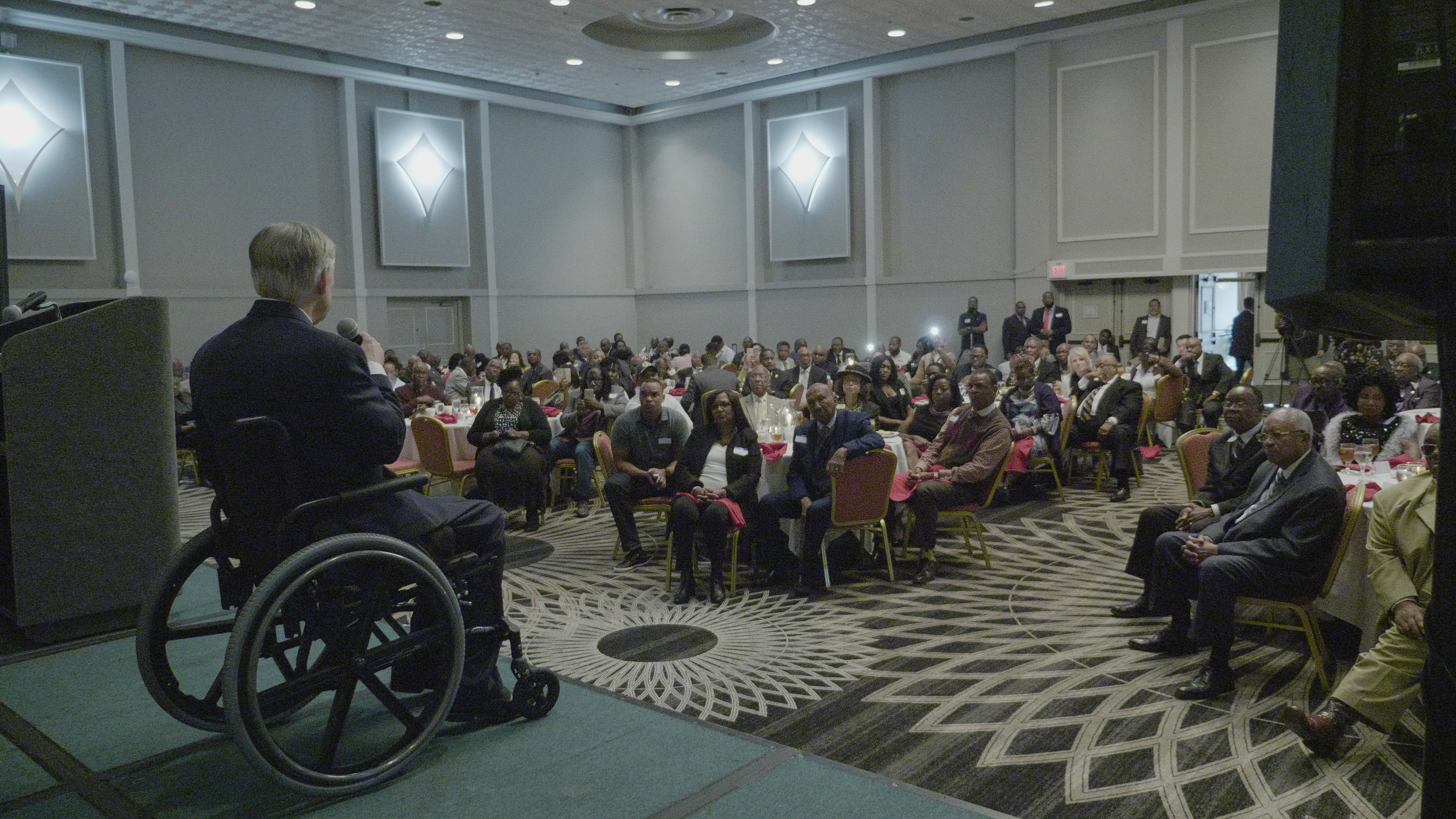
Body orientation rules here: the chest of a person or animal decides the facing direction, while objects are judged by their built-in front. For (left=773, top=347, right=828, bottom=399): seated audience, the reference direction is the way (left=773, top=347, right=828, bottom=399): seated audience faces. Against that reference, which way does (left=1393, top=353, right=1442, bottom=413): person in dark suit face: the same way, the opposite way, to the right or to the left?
to the right

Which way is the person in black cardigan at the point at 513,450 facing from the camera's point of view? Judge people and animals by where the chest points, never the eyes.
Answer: toward the camera

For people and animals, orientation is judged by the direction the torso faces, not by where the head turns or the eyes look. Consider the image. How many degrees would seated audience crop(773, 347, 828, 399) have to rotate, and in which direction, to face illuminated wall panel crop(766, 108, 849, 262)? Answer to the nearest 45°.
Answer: approximately 180°

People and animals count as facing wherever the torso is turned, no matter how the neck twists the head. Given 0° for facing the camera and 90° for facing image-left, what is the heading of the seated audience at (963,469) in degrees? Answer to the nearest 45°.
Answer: approximately 45°

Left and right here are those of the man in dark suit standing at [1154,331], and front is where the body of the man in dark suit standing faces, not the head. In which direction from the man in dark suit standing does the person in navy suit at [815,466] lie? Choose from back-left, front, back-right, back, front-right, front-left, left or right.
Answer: front

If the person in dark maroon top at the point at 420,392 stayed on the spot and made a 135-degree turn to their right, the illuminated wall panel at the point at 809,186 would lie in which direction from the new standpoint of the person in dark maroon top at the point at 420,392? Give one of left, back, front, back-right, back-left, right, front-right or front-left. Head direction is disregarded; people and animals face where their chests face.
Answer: right

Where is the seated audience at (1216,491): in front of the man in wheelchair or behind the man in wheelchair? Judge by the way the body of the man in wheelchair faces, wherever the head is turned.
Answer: in front

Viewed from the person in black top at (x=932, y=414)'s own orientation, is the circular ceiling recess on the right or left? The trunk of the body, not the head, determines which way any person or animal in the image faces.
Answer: on their right

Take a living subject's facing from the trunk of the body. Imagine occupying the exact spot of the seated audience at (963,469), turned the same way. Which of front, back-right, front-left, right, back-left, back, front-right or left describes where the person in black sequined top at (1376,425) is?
back-left

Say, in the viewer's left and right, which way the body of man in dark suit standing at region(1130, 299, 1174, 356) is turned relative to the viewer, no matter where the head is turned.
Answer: facing the viewer

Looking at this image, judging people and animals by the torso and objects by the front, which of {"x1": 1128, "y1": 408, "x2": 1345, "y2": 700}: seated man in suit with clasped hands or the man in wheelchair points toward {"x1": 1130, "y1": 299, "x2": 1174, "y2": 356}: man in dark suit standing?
the man in wheelchair

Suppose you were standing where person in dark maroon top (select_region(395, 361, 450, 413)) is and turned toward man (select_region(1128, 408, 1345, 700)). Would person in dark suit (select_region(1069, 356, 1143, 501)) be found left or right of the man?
left

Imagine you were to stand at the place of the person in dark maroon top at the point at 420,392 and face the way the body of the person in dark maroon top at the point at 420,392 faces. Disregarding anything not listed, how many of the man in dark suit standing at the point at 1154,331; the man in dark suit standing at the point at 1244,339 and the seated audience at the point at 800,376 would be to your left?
3

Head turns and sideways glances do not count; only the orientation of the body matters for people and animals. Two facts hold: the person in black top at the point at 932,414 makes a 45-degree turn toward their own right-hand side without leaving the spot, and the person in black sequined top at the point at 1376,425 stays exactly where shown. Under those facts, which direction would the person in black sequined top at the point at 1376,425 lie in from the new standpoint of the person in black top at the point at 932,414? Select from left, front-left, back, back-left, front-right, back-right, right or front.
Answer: back-left

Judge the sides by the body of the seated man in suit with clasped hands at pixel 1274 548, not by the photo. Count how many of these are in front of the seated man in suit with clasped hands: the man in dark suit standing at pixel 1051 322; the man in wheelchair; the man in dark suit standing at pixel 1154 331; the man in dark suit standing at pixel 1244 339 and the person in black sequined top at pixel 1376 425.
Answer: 1
